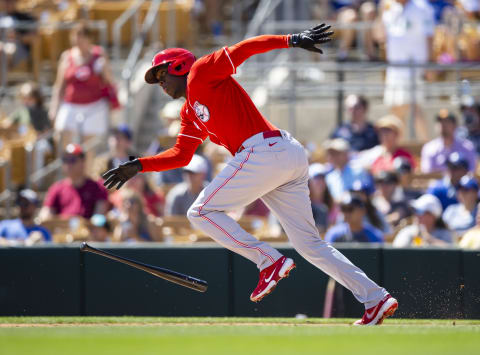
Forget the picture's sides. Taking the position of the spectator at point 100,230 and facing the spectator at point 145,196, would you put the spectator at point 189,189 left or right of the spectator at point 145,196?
right

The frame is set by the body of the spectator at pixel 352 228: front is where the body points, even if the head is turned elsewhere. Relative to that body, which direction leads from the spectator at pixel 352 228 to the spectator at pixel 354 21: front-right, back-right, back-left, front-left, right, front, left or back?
back

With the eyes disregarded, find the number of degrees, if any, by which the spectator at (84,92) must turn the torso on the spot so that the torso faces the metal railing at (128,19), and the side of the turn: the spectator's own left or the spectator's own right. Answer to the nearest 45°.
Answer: approximately 180°

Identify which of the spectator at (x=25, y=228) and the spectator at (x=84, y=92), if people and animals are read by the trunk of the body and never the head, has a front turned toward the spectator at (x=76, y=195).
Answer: the spectator at (x=84, y=92)

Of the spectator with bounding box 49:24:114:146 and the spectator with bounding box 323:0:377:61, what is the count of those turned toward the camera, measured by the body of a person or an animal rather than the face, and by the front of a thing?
2

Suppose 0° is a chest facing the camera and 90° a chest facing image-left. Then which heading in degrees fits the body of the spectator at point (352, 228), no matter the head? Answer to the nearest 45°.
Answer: approximately 0°

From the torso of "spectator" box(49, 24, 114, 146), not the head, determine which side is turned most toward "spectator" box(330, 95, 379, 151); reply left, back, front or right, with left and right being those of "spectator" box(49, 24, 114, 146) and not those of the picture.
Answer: left

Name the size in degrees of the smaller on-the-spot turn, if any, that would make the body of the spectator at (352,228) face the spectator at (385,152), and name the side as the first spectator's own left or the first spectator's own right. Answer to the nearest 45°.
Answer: approximately 180°

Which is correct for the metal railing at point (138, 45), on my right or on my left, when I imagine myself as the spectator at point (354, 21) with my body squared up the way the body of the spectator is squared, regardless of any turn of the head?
on my right

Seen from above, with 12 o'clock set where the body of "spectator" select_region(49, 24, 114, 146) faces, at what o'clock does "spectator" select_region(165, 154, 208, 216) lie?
"spectator" select_region(165, 154, 208, 216) is roughly at 11 o'clock from "spectator" select_region(49, 24, 114, 146).

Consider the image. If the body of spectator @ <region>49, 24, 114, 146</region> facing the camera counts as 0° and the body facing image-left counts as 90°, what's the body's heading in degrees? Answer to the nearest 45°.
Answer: approximately 0°
